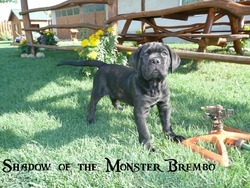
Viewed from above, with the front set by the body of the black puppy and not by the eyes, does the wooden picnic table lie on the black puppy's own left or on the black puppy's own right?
on the black puppy's own left

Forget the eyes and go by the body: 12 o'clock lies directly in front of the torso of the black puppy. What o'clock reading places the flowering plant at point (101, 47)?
The flowering plant is roughly at 7 o'clock from the black puppy.

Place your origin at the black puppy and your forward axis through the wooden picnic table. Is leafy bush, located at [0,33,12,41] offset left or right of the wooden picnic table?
left

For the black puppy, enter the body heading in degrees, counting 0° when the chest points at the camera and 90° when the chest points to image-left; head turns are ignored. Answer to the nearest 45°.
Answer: approximately 315°

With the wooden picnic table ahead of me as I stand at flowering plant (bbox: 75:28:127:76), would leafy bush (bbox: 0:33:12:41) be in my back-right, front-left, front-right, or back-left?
front-left
